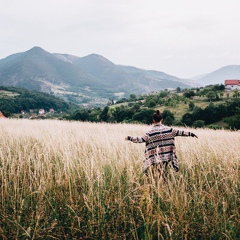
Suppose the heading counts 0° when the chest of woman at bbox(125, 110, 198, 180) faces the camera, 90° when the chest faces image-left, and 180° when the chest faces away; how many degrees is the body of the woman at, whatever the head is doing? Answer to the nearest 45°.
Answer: approximately 180°
